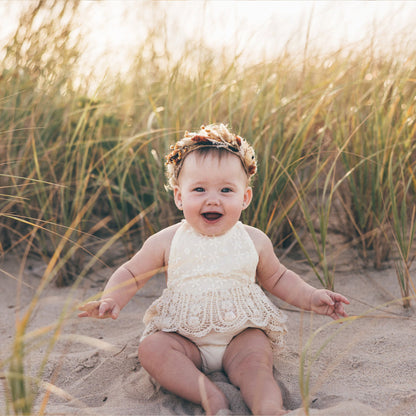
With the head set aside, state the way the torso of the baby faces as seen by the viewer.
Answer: toward the camera

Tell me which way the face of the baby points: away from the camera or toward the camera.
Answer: toward the camera
